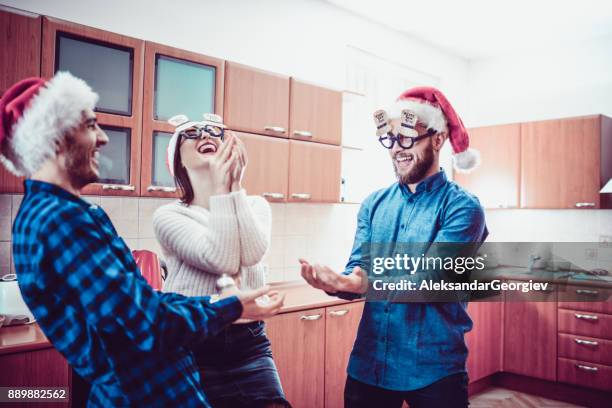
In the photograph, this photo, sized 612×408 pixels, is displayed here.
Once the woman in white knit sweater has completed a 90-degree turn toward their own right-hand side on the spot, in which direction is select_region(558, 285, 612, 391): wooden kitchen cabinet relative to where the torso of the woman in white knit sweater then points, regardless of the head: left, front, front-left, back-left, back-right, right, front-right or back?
back

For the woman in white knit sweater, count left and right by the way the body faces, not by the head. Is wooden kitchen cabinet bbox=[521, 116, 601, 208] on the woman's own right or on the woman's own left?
on the woman's own left

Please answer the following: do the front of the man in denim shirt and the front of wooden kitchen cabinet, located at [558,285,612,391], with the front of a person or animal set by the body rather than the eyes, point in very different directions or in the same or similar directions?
same or similar directions

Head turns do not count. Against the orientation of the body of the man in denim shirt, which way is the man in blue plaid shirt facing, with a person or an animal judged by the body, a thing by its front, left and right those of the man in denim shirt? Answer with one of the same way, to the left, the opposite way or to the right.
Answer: the opposite way

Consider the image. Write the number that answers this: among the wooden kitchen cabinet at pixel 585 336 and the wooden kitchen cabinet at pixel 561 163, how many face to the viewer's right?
0

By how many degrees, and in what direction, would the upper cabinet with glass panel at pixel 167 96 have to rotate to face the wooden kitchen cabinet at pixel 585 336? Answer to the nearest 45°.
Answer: approximately 45° to its left

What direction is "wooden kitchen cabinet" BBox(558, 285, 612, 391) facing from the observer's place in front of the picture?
facing the viewer and to the left of the viewer

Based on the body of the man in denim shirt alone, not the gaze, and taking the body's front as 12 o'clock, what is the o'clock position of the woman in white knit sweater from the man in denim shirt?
The woman in white knit sweater is roughly at 2 o'clock from the man in denim shirt.

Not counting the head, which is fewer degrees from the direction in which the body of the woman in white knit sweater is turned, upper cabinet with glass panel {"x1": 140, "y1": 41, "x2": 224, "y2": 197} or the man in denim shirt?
the man in denim shirt

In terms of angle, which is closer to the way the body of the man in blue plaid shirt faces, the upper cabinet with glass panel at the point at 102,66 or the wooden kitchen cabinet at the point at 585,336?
the wooden kitchen cabinet

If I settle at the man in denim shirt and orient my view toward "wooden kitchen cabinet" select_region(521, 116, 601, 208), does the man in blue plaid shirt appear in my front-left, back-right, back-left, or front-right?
back-left

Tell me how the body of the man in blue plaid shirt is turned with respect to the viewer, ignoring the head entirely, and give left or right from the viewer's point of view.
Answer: facing to the right of the viewer

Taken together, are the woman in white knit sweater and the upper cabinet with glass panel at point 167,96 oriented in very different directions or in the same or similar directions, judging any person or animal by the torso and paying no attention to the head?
same or similar directions

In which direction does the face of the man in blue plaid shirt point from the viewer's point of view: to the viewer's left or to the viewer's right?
to the viewer's right

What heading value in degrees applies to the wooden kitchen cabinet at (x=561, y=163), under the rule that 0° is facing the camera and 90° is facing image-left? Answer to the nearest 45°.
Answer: approximately 45°
